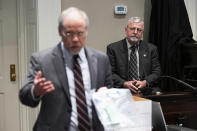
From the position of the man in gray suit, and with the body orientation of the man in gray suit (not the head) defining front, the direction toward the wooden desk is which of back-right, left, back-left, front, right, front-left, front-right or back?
back-left

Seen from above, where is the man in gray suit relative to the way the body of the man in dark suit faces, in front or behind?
in front

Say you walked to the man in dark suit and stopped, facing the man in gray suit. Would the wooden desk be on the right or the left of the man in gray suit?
left

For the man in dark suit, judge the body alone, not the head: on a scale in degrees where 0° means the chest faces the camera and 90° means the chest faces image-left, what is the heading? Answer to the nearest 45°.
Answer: approximately 0°

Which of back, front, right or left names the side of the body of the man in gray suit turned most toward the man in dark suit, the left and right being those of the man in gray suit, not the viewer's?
back

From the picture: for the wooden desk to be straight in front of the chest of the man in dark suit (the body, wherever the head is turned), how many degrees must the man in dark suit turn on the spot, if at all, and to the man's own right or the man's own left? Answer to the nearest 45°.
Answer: approximately 45° to the man's own left

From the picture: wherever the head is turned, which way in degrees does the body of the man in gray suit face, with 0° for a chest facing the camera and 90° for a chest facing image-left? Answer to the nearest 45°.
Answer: approximately 0°
